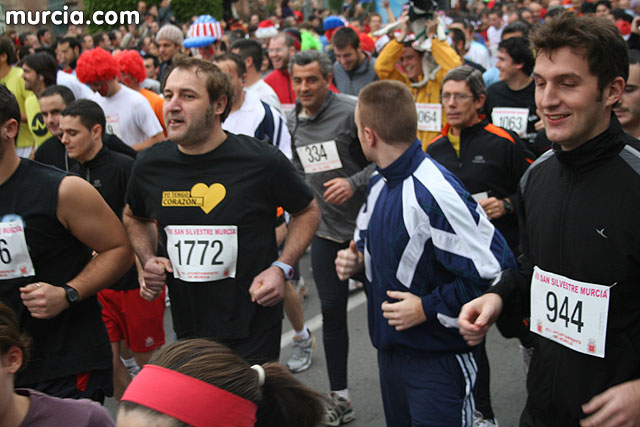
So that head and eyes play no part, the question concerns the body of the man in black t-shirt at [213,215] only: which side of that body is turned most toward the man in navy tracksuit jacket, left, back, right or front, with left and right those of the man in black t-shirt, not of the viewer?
left

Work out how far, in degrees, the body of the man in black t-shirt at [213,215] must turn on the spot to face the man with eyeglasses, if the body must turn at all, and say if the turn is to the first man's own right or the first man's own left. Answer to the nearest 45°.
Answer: approximately 180°

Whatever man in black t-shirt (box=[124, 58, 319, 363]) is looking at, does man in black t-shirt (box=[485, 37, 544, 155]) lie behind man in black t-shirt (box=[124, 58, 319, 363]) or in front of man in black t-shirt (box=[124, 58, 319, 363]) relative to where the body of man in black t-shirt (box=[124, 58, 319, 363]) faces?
behind

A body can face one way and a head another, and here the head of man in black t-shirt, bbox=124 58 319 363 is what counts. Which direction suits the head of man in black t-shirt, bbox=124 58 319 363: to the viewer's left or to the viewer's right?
to the viewer's left

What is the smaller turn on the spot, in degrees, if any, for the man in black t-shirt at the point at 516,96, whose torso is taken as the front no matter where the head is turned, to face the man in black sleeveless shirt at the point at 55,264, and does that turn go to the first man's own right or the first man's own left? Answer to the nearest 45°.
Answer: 0° — they already face them

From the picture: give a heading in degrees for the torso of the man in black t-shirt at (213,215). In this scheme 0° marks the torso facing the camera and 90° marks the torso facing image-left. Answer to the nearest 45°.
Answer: approximately 45°
